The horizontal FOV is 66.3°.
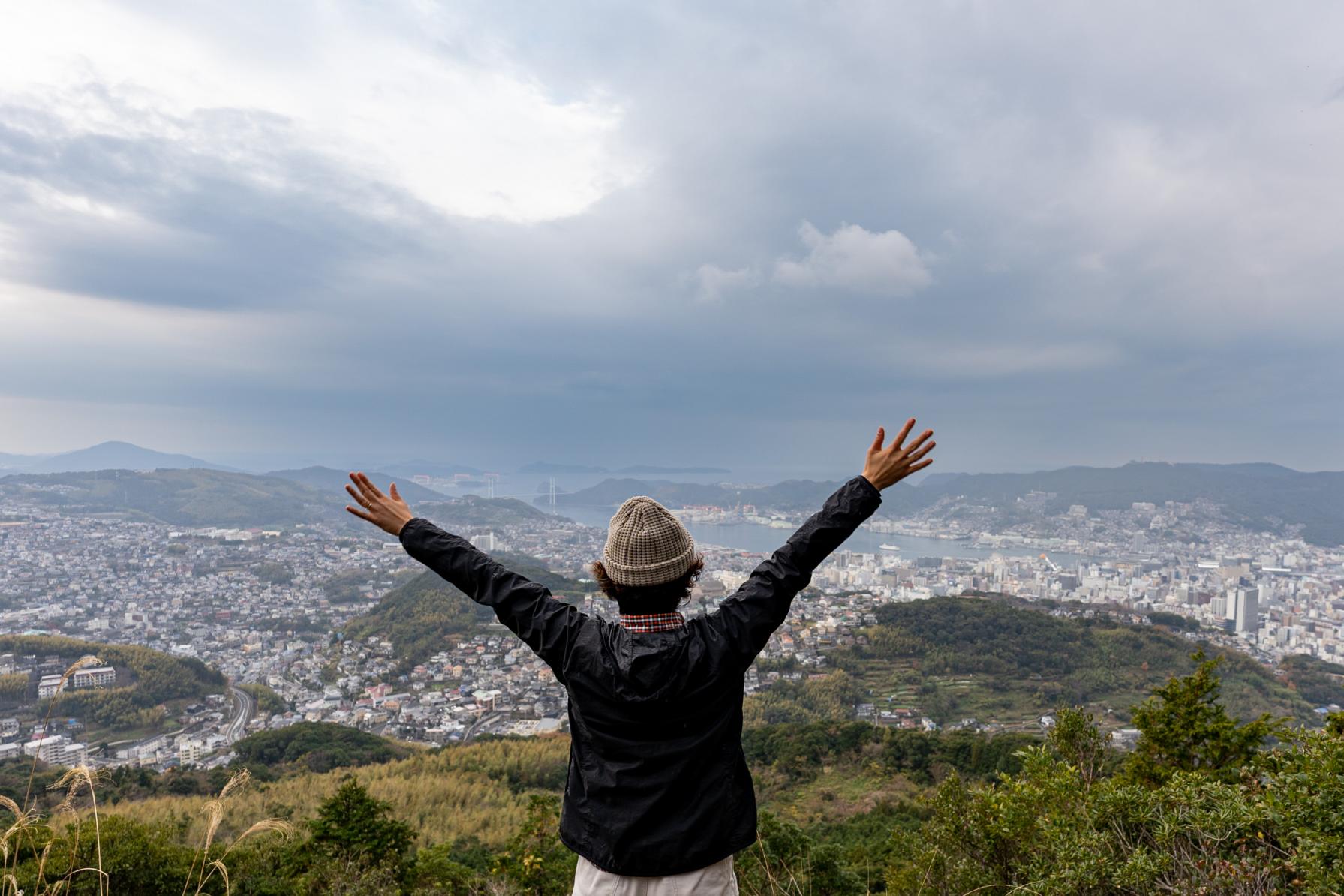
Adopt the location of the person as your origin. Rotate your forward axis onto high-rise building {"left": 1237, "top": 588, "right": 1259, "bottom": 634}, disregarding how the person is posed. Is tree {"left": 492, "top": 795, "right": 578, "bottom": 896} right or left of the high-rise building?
left

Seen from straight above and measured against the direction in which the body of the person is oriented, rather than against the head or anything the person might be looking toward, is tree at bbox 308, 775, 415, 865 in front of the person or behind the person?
in front

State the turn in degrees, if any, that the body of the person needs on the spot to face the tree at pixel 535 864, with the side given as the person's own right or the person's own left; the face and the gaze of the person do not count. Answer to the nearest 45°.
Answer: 0° — they already face it

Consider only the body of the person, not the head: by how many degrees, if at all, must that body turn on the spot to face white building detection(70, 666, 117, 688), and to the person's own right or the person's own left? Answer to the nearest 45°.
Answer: approximately 45° to the person's own left

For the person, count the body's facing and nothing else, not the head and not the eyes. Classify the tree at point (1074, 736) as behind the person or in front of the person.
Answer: in front

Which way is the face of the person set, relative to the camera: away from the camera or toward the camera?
away from the camera

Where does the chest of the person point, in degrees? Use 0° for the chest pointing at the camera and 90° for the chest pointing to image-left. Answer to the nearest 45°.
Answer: approximately 180°

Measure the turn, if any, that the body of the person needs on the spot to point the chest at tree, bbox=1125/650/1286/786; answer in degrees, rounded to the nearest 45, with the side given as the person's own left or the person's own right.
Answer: approximately 45° to the person's own right
